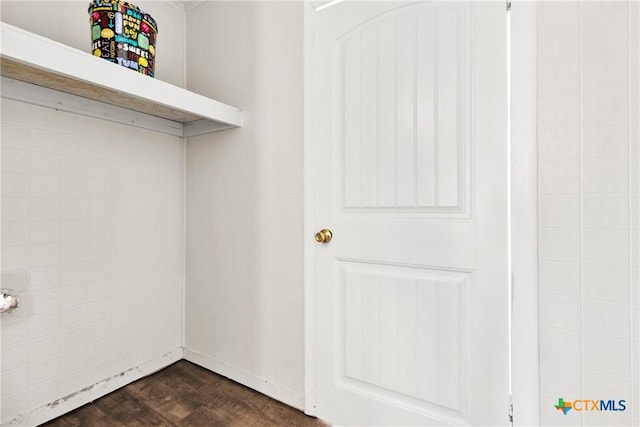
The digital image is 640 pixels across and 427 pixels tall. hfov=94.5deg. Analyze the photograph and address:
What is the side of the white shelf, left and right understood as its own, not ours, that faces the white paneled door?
front

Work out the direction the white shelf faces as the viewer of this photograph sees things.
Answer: facing the viewer and to the right of the viewer
